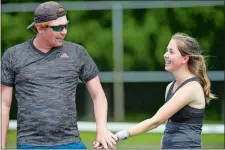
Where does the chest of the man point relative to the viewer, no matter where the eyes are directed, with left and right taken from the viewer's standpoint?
facing the viewer

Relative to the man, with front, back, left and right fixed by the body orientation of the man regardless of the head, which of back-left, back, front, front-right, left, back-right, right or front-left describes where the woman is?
left

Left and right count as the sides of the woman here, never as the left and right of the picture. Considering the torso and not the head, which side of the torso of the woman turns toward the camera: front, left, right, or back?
left

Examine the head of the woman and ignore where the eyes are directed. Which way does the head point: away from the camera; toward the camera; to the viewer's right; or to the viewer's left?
to the viewer's left

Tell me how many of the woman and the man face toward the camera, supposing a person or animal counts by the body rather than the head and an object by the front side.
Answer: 1

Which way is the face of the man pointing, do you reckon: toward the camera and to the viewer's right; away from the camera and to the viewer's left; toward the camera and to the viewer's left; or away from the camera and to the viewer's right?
toward the camera and to the viewer's right

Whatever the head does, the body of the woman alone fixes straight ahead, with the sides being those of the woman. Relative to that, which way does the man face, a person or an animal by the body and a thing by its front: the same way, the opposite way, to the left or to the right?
to the left

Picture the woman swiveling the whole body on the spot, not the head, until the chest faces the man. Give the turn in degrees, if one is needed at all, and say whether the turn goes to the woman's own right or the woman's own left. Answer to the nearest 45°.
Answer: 0° — they already face them
